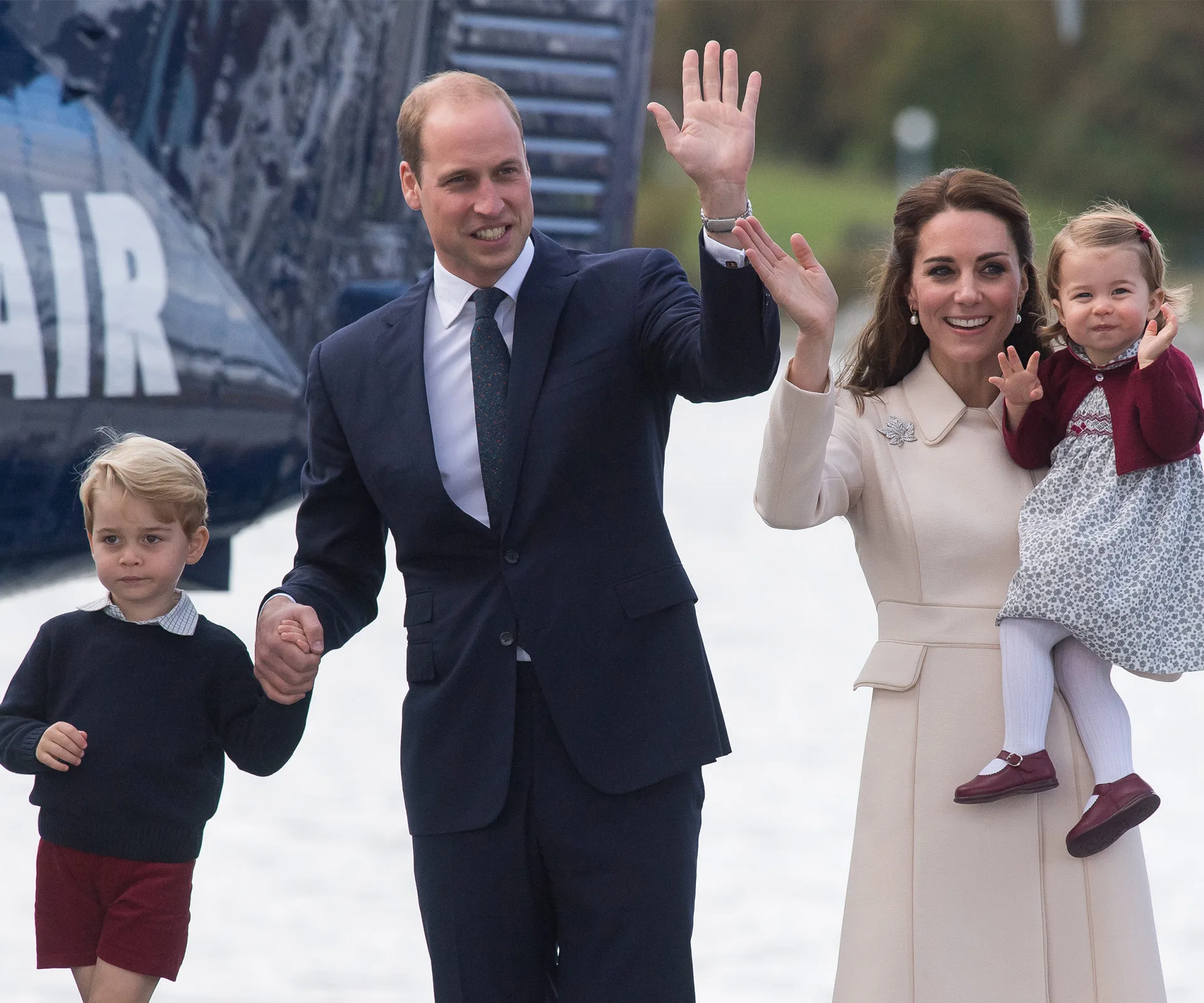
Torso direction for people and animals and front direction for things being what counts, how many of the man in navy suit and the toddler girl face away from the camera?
0

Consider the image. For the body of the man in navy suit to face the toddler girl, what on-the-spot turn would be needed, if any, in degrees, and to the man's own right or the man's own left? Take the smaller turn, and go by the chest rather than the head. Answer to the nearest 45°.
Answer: approximately 90° to the man's own left

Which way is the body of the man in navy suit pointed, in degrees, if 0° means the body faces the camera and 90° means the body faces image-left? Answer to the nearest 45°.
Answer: approximately 0°

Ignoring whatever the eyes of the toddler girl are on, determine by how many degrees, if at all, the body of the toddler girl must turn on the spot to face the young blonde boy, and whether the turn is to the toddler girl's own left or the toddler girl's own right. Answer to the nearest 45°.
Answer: approximately 45° to the toddler girl's own right
